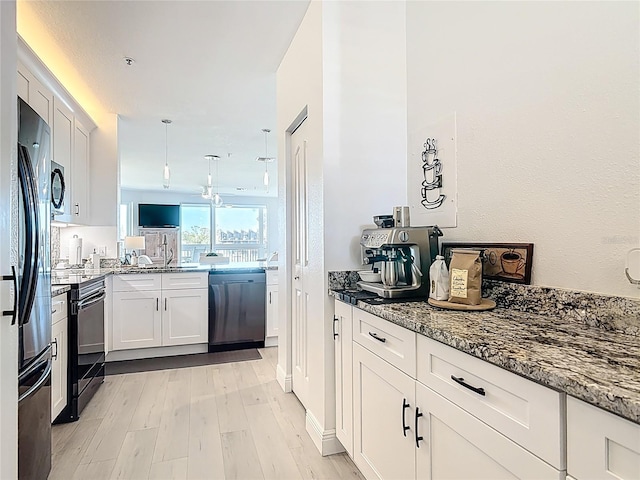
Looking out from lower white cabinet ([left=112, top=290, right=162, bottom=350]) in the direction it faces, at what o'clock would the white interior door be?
The white interior door is roughly at 11 o'clock from the lower white cabinet.

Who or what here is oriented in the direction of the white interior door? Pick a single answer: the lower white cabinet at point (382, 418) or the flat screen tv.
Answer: the flat screen tv

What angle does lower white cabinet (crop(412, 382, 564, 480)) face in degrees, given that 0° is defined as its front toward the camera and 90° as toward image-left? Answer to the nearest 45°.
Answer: approximately 45°

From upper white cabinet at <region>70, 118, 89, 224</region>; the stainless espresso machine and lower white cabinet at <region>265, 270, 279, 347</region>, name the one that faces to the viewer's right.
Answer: the upper white cabinet

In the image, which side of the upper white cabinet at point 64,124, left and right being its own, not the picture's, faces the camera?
right

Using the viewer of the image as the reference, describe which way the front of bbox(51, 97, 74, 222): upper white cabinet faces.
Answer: facing to the right of the viewer

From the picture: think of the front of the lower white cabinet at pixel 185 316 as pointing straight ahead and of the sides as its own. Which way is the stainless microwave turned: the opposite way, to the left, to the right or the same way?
to the left

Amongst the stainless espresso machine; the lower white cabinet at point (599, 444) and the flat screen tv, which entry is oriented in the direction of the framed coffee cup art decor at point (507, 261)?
the flat screen tv

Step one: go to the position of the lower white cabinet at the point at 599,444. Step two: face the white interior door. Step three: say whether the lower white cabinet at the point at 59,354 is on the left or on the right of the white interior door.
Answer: left

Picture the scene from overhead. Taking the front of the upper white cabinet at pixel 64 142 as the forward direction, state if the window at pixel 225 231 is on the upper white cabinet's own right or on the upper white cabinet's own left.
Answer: on the upper white cabinet's own left

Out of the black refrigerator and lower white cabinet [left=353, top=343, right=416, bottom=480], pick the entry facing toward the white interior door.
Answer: the black refrigerator
